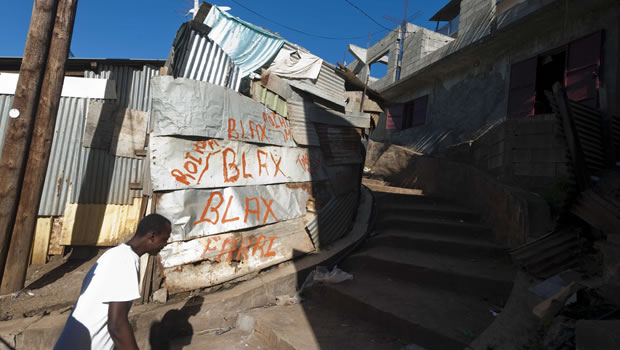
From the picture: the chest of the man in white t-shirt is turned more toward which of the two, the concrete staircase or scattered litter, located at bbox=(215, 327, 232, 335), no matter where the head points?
the concrete staircase

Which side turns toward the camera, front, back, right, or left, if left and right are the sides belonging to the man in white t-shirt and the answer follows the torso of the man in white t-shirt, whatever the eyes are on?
right

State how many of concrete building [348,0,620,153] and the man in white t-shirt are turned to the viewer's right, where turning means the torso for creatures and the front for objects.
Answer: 1

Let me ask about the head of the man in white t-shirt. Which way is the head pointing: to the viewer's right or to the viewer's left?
to the viewer's right

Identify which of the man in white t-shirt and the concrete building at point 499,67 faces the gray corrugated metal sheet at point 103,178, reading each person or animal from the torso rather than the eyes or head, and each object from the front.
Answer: the concrete building

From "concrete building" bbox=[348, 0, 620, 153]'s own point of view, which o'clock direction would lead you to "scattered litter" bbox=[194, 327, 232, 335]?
The scattered litter is roughly at 11 o'clock from the concrete building.

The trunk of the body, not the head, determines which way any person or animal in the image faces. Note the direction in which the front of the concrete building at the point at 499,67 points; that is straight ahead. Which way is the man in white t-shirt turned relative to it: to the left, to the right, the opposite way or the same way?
the opposite way

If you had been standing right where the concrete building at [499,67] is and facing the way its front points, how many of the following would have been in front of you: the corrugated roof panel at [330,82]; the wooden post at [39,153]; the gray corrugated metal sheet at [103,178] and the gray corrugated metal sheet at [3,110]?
4

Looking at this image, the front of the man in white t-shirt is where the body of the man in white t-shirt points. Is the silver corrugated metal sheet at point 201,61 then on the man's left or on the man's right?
on the man's left
